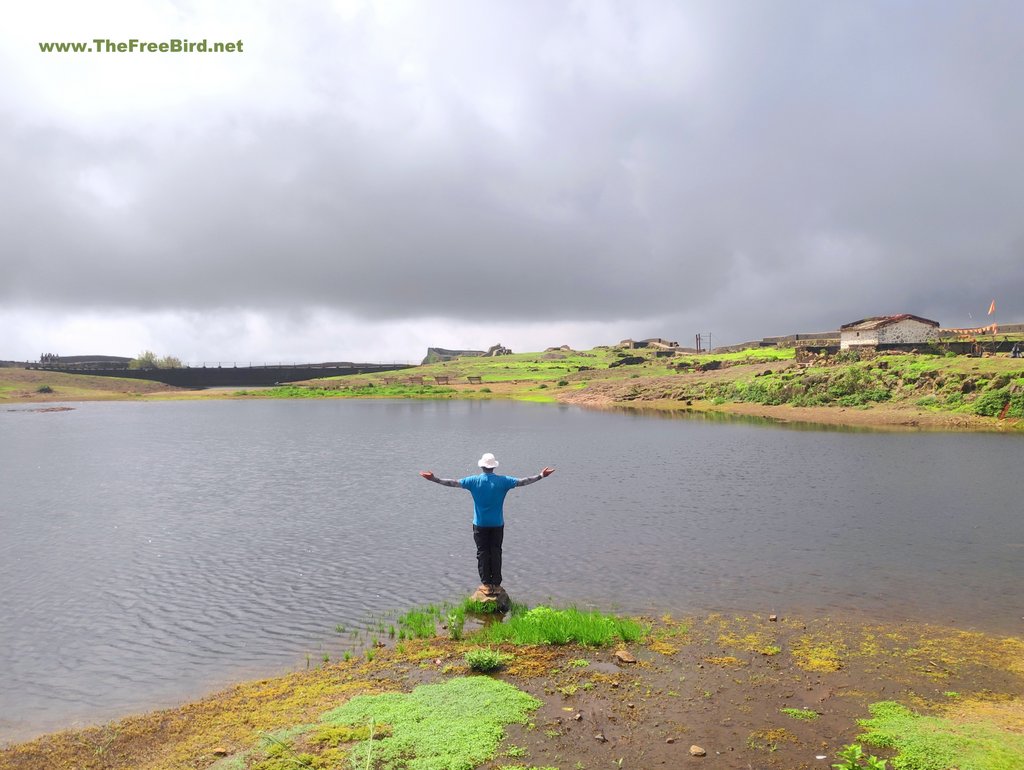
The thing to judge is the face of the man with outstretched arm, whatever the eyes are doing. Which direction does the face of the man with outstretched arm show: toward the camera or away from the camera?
away from the camera

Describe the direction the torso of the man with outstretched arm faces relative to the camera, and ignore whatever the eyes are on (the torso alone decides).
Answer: away from the camera

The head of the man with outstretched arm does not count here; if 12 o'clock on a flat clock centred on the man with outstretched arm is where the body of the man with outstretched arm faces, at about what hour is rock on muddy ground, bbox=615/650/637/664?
The rock on muddy ground is roughly at 5 o'clock from the man with outstretched arm.

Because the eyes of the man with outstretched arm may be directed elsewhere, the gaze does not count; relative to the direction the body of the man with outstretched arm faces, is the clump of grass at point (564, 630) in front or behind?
behind

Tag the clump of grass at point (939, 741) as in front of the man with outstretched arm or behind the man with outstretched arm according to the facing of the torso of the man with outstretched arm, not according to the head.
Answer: behind

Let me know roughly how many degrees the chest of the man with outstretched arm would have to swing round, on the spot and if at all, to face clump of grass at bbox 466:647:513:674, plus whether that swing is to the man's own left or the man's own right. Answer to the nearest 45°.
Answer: approximately 180°
